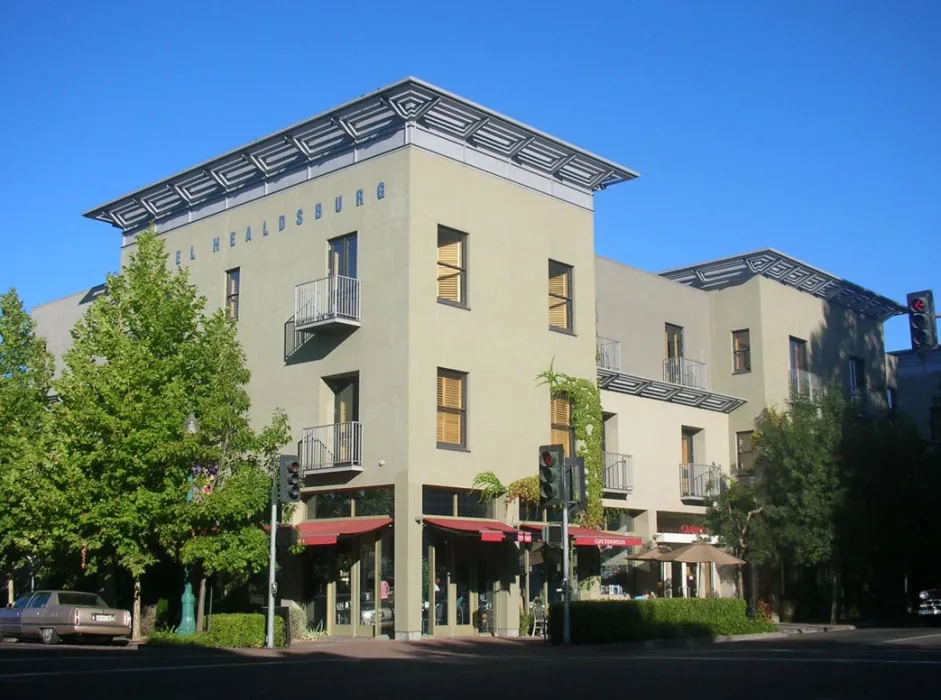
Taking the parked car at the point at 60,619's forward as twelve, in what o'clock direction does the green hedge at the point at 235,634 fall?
The green hedge is roughly at 6 o'clock from the parked car.

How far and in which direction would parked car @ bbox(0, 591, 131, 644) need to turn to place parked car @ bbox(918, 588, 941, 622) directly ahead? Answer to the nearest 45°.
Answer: approximately 135° to its right

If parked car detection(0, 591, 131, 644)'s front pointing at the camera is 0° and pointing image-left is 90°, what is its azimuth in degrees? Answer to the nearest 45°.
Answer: approximately 135°

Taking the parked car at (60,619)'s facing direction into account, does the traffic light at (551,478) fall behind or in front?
behind

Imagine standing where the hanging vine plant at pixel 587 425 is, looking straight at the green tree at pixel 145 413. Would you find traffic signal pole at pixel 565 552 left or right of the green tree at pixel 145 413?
left

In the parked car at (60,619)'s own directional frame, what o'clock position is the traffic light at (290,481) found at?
The traffic light is roughly at 6 o'clock from the parked car.

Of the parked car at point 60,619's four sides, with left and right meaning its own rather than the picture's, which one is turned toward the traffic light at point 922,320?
back

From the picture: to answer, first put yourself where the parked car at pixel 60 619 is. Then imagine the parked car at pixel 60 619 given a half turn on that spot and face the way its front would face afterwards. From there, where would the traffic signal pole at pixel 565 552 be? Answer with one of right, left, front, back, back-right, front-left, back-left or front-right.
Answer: front
